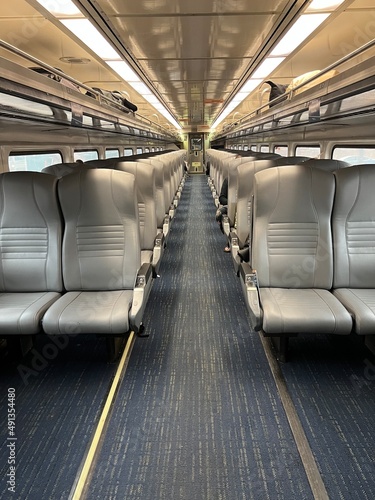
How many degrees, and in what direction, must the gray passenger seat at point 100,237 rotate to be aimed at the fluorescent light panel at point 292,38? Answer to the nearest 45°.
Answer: approximately 90° to its left

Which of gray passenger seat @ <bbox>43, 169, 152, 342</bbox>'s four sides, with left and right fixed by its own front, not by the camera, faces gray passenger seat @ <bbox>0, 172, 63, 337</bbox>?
right

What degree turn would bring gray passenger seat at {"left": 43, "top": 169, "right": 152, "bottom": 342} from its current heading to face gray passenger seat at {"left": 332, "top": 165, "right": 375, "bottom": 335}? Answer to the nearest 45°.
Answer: approximately 90° to its left

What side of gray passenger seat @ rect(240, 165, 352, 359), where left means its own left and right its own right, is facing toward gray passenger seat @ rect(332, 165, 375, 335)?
left

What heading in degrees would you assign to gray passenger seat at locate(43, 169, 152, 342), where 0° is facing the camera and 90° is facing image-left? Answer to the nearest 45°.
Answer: approximately 0°

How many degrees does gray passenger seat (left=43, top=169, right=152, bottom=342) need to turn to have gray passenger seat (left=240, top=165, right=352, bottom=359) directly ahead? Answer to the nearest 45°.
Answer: approximately 90° to its left

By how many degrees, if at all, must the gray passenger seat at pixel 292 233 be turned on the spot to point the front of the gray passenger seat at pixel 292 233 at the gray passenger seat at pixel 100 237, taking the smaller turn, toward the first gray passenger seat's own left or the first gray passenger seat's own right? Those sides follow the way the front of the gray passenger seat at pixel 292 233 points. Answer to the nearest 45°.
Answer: approximately 90° to the first gray passenger seat's own right

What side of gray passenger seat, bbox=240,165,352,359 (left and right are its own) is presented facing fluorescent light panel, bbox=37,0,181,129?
right

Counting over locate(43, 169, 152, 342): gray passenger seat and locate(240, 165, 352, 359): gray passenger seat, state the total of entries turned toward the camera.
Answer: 2
